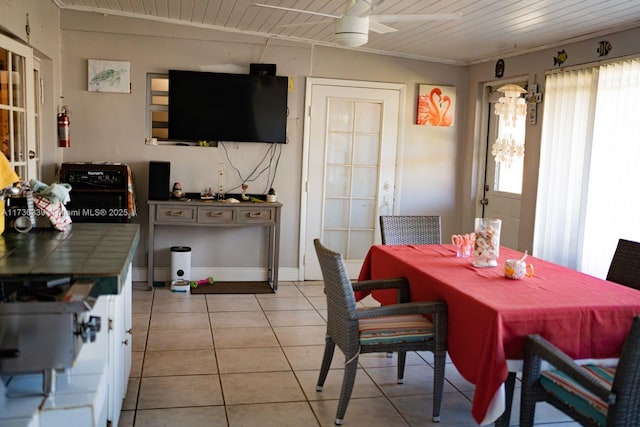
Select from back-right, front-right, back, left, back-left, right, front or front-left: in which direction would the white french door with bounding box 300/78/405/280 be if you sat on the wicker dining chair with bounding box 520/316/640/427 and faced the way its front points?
front

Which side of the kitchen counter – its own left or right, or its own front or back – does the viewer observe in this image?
right

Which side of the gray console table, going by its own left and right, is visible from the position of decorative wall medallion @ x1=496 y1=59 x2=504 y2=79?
left

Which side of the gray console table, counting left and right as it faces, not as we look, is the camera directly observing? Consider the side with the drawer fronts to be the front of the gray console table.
front

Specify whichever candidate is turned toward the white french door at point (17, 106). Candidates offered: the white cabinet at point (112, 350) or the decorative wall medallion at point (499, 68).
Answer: the decorative wall medallion

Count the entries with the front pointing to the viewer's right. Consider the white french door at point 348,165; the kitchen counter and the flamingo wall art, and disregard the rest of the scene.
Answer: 1

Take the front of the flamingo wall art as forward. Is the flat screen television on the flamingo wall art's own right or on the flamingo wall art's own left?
on the flamingo wall art's own right

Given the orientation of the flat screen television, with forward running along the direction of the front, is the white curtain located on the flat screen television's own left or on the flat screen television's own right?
on the flat screen television's own left

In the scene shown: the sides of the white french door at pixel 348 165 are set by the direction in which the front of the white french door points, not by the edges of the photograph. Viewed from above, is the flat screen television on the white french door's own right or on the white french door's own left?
on the white french door's own right

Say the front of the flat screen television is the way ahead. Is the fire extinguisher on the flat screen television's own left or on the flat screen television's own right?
on the flat screen television's own right

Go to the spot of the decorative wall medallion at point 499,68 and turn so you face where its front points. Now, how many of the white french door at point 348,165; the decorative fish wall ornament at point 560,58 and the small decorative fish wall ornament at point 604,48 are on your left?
2

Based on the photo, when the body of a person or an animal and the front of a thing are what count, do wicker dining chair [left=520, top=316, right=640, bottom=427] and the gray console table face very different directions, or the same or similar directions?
very different directions

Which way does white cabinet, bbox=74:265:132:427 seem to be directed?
to the viewer's right

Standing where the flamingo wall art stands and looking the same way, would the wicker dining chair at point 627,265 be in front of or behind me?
in front

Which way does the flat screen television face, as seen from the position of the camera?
facing the viewer

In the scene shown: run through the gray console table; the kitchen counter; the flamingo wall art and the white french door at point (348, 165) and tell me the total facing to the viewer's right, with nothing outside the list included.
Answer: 1

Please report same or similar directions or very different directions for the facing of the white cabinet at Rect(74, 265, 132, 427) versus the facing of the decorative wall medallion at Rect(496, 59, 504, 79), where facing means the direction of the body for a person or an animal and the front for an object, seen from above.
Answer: very different directions

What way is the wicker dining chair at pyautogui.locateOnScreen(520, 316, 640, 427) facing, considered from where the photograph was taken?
facing away from the viewer and to the left of the viewer

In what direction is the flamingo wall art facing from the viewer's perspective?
toward the camera
